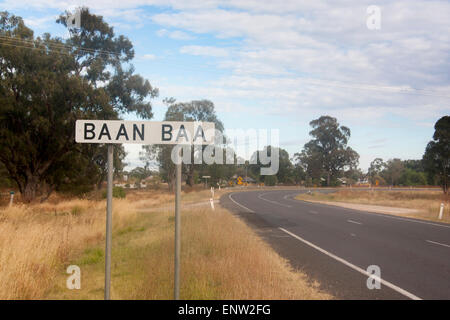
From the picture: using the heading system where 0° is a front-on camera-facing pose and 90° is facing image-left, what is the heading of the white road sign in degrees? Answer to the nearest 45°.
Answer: approximately 0°

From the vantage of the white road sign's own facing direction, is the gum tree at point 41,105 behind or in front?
behind
